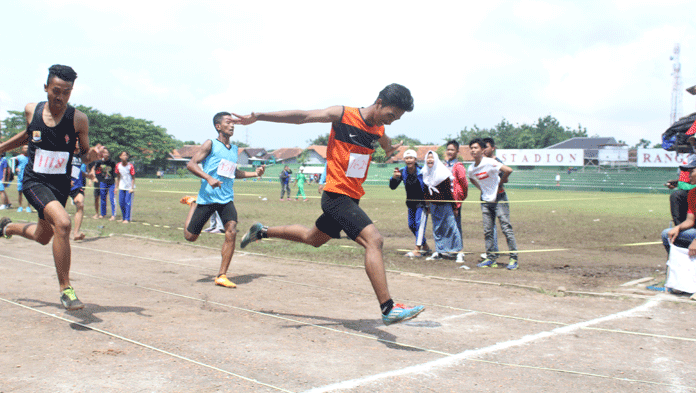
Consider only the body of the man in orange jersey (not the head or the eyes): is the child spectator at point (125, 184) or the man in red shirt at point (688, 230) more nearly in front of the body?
the man in red shirt

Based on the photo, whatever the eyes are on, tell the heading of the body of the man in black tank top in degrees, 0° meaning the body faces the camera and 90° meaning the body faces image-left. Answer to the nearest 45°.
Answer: approximately 315°

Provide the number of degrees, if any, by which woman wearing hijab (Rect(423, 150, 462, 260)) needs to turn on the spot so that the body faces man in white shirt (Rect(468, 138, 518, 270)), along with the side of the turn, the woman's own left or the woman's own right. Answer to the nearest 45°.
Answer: approximately 90° to the woman's own left

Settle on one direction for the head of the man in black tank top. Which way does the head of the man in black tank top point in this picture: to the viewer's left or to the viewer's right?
to the viewer's right

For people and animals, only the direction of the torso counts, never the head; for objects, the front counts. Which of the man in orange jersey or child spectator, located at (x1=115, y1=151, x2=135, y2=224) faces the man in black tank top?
the child spectator

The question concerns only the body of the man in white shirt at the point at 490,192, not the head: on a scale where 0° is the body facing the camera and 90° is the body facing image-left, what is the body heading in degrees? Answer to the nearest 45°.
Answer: approximately 45°

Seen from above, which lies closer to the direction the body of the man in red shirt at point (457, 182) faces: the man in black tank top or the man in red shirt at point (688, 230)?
the man in black tank top

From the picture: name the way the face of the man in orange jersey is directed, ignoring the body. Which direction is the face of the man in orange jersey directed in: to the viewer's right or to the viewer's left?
to the viewer's right

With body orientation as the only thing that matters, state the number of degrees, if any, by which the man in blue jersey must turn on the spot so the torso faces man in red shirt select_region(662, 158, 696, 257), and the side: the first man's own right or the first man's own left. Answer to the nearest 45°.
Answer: approximately 45° to the first man's own left

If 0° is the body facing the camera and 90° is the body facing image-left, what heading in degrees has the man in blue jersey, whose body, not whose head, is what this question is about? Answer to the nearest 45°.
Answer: approximately 315°

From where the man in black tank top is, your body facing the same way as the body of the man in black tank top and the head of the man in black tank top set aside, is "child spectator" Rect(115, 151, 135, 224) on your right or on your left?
on your left

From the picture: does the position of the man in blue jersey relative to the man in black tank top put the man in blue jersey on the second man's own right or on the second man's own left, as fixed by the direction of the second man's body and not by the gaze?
on the second man's own left
